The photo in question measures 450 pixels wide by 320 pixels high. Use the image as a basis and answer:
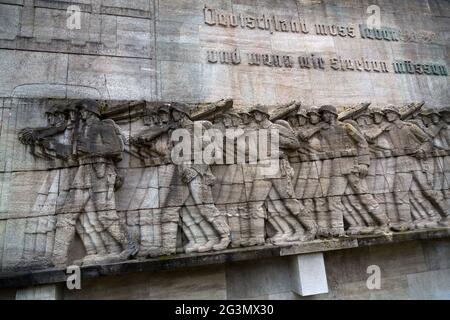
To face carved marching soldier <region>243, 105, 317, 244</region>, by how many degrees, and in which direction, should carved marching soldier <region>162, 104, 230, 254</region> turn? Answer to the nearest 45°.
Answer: approximately 180°

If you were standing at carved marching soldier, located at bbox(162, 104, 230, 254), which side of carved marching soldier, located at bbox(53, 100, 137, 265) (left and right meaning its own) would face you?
back

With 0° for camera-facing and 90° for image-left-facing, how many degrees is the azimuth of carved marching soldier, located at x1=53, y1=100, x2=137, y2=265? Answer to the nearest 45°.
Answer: approximately 90°

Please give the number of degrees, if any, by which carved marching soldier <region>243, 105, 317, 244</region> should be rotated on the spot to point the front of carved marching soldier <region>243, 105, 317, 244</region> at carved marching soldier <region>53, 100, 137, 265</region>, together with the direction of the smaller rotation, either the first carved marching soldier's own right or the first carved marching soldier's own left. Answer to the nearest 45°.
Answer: approximately 45° to the first carved marching soldier's own left

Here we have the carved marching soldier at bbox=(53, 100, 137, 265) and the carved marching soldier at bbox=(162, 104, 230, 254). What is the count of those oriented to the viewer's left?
2

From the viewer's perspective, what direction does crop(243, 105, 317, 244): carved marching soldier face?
to the viewer's left

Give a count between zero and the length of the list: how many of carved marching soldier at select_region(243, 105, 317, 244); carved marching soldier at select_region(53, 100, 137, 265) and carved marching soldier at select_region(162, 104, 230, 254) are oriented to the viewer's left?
3

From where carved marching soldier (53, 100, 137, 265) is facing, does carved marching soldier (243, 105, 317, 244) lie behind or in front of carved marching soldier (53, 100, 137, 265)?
behind

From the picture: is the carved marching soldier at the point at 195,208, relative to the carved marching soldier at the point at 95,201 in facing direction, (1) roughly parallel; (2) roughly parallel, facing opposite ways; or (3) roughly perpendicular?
roughly parallel

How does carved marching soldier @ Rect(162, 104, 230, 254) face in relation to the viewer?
to the viewer's left
